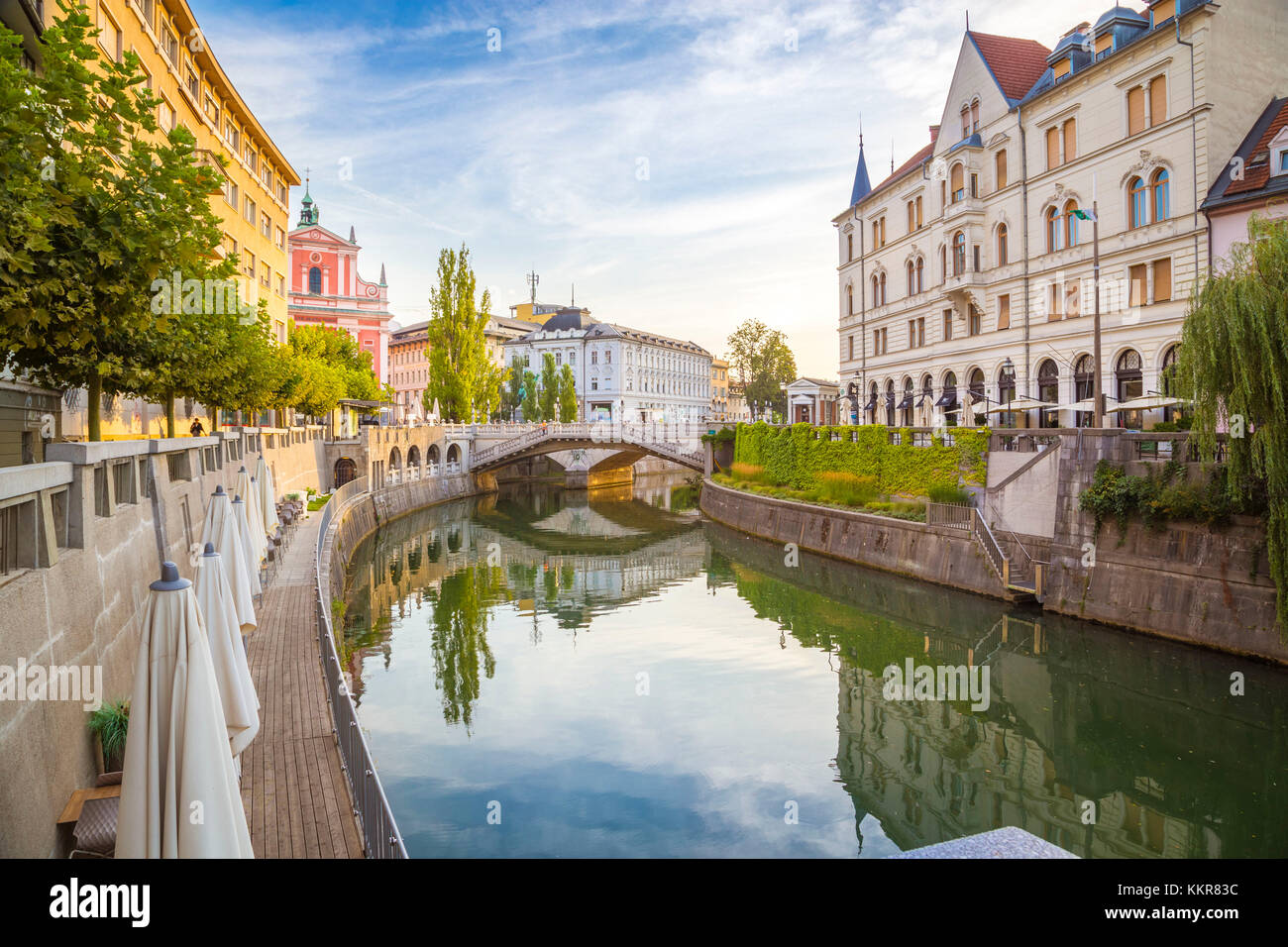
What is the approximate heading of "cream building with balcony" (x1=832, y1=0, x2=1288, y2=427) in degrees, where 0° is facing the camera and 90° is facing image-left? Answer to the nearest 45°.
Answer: approximately 45°
